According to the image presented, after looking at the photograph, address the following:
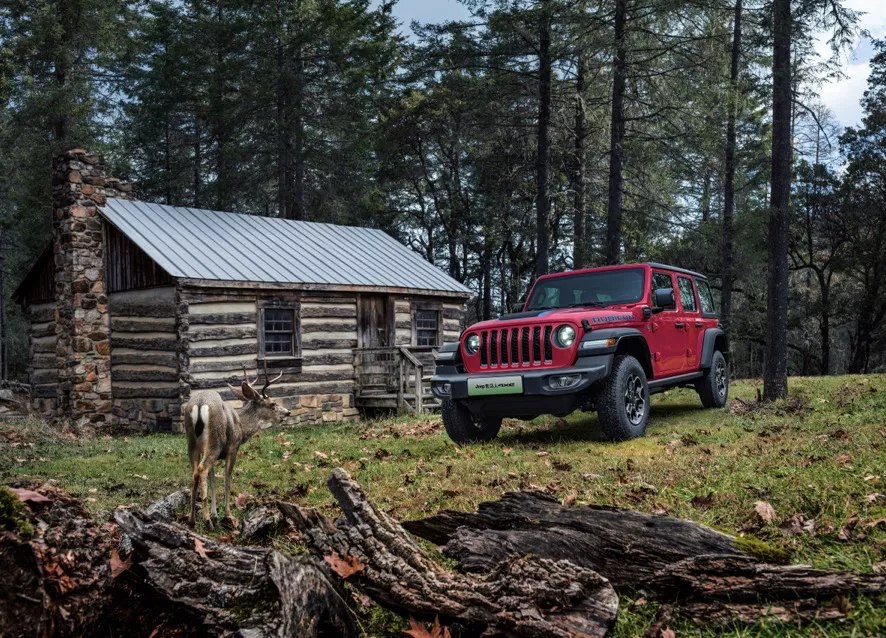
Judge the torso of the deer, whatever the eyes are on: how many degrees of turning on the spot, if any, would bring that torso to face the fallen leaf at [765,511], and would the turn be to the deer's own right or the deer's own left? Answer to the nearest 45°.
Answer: approximately 90° to the deer's own right

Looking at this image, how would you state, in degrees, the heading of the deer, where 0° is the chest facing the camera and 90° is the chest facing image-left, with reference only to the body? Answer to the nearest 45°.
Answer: approximately 225°

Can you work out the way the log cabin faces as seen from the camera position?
facing the viewer and to the right of the viewer

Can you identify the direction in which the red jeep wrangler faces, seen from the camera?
facing the viewer and to the left of the viewer

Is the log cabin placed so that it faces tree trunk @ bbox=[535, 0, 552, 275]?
no

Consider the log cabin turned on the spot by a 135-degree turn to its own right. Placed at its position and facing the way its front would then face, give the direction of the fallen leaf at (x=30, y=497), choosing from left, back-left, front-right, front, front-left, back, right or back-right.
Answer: left

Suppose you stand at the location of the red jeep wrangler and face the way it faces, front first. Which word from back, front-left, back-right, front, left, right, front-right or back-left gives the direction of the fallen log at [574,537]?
front-left

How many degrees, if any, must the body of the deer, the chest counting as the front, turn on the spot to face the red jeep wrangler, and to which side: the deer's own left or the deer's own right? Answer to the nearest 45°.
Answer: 0° — it already faces it

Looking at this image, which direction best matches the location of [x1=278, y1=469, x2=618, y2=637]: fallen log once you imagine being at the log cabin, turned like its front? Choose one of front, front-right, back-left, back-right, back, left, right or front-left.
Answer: front-right

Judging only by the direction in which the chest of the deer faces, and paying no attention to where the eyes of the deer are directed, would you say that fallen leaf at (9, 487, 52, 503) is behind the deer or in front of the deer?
behind
